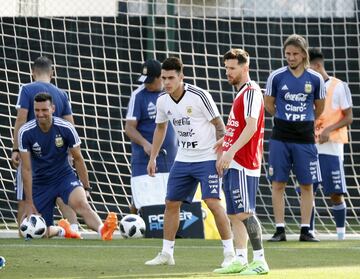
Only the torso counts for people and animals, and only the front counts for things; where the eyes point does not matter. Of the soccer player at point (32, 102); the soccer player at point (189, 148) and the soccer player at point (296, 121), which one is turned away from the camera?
the soccer player at point (32, 102)

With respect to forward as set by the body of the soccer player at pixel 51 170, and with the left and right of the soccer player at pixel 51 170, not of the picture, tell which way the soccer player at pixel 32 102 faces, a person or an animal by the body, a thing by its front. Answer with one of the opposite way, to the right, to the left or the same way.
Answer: the opposite way

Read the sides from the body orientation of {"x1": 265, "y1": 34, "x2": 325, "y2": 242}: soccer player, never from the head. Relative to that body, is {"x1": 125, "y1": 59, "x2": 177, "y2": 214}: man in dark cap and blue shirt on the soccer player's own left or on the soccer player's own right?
on the soccer player's own right

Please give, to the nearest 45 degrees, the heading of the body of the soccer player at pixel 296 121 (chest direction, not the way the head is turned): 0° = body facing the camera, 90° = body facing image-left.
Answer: approximately 0°

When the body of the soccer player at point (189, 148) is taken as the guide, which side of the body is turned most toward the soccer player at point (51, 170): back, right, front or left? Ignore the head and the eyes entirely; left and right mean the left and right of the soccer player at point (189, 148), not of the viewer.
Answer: right

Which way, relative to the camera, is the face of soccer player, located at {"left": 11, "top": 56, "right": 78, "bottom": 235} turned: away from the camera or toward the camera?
away from the camera

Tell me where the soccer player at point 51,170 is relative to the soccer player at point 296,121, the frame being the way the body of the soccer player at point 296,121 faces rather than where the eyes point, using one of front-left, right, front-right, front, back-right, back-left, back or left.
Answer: right

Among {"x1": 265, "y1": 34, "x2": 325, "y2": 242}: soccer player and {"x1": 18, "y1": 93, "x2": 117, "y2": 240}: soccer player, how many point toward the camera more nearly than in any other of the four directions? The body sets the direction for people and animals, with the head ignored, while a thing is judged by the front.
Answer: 2

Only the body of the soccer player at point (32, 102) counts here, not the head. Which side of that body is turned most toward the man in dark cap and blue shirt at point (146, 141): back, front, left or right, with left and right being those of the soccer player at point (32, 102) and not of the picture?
right

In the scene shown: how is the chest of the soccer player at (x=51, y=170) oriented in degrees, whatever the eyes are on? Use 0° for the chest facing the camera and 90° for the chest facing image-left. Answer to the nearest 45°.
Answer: approximately 0°

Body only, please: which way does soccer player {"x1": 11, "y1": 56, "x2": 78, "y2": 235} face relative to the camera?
away from the camera

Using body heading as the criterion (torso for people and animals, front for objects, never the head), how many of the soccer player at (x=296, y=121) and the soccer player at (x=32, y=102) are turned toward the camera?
1
